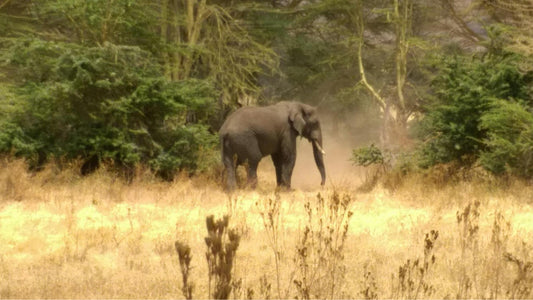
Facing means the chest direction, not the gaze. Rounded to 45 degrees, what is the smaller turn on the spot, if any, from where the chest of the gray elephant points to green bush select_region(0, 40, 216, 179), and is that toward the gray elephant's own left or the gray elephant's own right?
approximately 180°

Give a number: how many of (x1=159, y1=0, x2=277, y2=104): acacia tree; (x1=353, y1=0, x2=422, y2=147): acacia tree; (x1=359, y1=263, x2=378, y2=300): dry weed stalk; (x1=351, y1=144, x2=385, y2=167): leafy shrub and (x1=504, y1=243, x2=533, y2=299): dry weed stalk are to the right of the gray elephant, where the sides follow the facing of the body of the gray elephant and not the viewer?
2

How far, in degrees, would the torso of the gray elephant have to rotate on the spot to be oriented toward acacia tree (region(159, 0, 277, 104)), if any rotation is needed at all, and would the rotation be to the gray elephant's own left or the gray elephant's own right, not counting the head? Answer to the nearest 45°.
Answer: approximately 90° to the gray elephant's own left

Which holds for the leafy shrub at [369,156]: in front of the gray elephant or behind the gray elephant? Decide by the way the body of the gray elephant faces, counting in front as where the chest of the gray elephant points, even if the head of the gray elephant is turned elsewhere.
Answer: in front

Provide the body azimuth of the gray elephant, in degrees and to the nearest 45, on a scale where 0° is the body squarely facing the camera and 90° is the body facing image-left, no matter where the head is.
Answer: approximately 270°

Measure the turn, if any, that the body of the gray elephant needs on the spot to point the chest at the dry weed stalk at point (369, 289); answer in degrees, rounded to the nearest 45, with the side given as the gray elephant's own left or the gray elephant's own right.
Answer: approximately 90° to the gray elephant's own right

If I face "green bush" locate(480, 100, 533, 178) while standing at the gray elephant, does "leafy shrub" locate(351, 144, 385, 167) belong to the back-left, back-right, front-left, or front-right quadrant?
front-left

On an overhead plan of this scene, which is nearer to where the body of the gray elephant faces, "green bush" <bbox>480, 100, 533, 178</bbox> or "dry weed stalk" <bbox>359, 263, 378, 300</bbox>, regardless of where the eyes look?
the green bush

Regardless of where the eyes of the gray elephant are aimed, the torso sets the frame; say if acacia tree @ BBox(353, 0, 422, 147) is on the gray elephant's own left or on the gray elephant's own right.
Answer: on the gray elephant's own left

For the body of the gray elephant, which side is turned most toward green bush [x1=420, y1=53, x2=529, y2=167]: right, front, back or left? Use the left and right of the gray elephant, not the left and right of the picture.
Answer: front

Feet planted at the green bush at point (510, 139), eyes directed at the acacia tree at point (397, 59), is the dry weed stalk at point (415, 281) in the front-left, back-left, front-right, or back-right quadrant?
back-left

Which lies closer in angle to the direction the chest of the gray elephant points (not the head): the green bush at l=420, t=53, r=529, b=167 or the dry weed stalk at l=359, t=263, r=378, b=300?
the green bush

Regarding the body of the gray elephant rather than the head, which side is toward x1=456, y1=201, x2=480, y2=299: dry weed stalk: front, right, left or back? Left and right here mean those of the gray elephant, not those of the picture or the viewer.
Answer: right

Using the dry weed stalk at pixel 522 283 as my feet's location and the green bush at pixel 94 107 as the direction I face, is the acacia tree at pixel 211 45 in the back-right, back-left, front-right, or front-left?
front-right

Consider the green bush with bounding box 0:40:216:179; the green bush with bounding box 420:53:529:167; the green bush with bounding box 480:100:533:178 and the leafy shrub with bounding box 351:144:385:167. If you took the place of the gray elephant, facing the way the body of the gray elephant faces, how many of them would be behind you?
1

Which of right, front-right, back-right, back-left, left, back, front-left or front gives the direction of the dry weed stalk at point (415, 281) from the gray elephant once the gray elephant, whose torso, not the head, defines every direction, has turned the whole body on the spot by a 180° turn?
left

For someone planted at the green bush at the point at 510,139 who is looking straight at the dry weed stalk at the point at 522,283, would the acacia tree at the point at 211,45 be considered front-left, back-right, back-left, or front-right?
back-right

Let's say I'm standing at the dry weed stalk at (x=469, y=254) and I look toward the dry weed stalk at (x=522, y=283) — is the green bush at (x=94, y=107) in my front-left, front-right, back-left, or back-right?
back-right

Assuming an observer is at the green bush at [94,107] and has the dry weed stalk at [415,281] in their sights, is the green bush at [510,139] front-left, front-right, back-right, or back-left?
front-left
